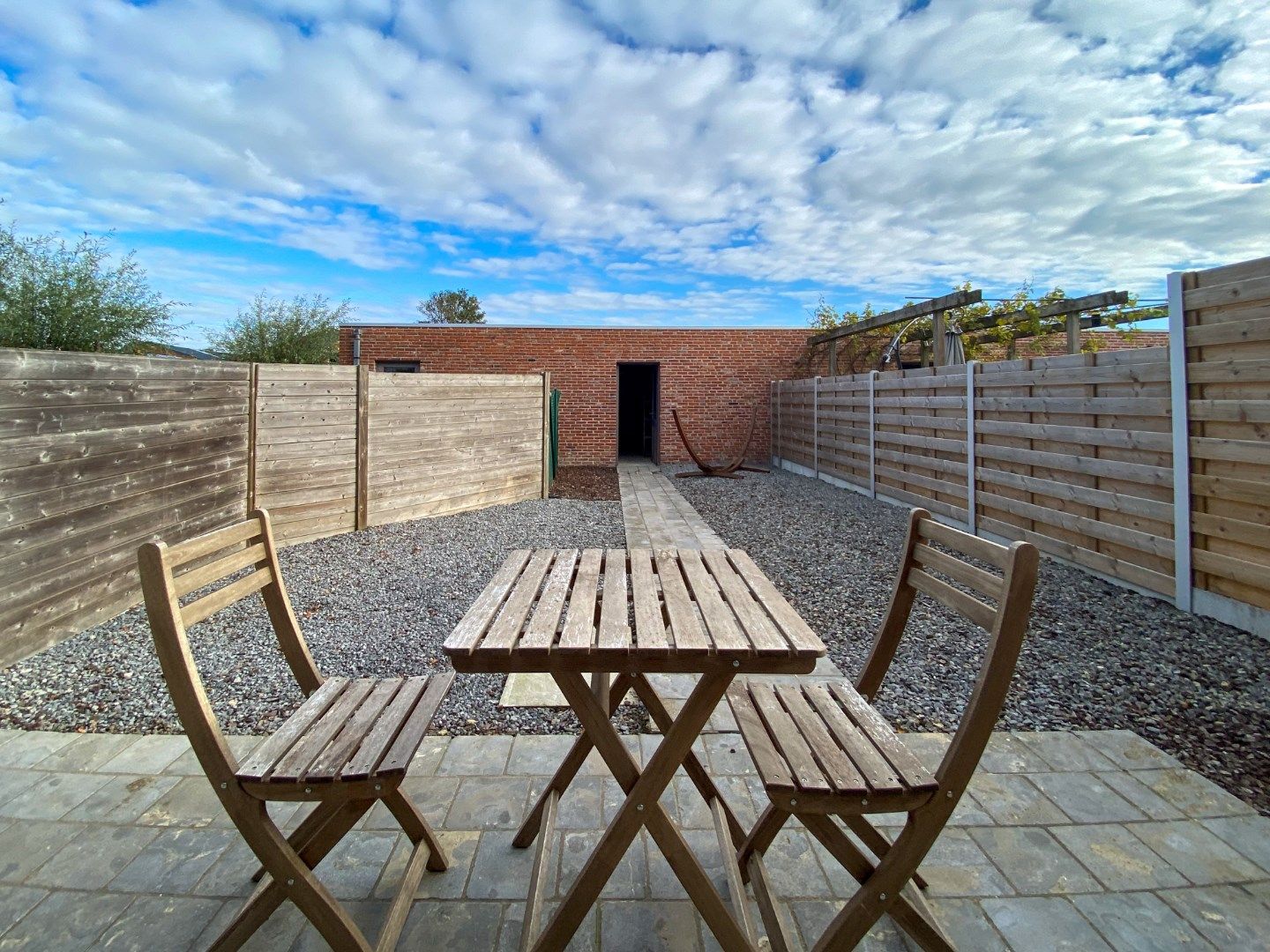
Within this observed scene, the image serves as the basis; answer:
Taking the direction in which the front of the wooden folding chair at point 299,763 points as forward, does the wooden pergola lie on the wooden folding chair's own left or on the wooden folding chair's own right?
on the wooden folding chair's own left

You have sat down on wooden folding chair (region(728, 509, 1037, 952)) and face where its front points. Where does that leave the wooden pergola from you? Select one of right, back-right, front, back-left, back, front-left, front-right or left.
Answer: back-right

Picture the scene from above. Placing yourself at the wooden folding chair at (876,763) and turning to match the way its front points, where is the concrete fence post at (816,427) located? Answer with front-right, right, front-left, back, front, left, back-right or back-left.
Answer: back-right

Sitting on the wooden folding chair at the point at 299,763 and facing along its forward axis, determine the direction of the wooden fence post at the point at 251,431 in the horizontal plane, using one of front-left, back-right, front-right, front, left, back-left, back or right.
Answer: back-left

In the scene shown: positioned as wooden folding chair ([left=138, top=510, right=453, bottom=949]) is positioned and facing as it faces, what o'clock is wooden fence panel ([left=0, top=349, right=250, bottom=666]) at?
The wooden fence panel is roughly at 7 o'clock from the wooden folding chair.

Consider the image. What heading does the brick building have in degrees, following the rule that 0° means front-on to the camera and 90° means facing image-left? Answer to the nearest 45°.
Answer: approximately 0°

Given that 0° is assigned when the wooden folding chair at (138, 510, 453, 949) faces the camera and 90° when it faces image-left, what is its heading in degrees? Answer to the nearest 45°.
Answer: approximately 315°

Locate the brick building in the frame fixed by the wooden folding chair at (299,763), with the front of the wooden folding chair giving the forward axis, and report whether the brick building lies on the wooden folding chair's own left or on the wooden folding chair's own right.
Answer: on the wooden folding chair's own left

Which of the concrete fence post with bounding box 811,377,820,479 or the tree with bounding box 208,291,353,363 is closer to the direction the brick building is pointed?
the concrete fence post
